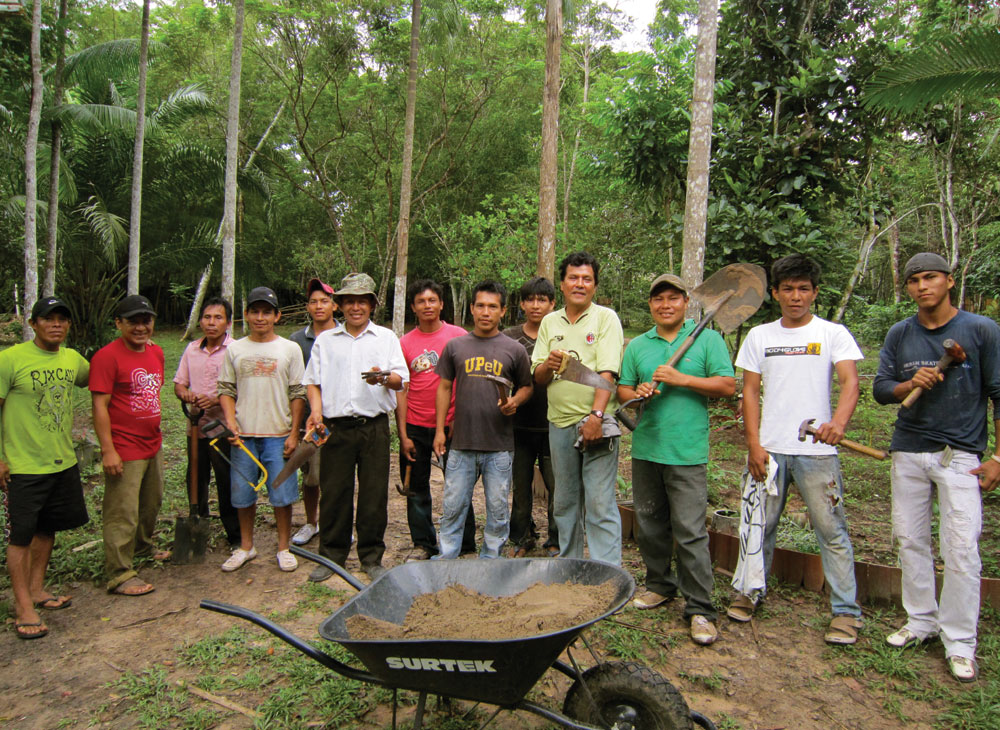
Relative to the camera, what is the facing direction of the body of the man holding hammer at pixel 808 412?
toward the camera

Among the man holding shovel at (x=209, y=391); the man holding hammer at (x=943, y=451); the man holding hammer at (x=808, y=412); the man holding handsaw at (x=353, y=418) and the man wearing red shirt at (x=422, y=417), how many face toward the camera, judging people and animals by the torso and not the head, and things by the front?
5

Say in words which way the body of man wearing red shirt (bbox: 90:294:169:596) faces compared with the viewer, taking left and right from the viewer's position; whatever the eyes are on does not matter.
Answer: facing the viewer and to the right of the viewer

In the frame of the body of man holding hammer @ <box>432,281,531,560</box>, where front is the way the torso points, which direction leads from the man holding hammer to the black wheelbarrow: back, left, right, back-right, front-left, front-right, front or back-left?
front

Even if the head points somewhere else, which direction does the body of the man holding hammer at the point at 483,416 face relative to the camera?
toward the camera

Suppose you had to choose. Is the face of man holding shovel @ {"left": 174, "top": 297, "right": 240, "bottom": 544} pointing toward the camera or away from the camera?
toward the camera

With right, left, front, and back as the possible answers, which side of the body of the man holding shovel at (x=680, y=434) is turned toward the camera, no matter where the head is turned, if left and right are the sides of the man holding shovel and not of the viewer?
front

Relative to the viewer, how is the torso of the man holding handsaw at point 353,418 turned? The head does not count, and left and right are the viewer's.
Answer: facing the viewer

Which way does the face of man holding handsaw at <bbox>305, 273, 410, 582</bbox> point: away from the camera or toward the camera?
toward the camera

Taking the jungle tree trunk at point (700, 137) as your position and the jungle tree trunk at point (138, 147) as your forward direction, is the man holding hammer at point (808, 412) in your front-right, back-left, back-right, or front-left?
back-left

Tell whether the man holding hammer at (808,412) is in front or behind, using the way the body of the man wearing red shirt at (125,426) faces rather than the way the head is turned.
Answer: in front

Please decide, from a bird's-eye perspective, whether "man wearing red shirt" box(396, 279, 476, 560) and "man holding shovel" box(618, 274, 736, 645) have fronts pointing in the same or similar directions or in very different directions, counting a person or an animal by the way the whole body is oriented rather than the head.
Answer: same or similar directions

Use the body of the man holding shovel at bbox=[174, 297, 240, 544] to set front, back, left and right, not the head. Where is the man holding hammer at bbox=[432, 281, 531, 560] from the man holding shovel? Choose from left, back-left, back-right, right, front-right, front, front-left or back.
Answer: front-left

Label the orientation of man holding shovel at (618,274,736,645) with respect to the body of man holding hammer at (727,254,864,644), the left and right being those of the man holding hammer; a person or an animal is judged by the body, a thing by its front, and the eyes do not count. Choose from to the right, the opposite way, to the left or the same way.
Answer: the same way

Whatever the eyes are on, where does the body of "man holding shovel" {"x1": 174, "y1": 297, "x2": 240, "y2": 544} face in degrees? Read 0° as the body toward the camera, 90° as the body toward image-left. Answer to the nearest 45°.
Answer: approximately 0°

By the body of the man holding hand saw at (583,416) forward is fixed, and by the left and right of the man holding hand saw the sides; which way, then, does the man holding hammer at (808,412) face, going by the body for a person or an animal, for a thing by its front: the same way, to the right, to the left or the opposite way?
the same way

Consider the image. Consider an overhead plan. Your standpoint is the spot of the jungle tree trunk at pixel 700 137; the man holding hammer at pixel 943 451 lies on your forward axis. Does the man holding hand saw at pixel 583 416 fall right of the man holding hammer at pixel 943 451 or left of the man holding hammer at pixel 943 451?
right

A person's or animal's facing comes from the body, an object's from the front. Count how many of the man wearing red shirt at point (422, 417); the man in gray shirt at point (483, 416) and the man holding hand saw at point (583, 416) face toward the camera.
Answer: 3
